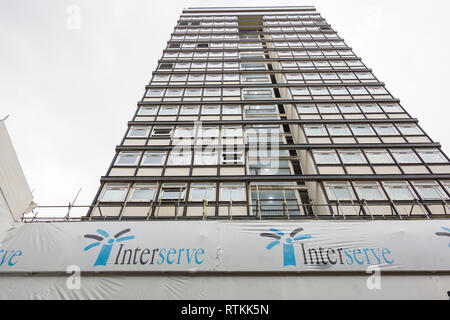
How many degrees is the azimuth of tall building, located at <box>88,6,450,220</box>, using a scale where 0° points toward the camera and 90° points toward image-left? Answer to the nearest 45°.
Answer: approximately 0°

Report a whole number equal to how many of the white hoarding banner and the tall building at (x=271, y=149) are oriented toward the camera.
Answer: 2

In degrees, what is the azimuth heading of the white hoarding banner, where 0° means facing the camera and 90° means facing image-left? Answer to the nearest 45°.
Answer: approximately 0°
